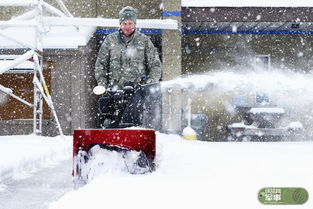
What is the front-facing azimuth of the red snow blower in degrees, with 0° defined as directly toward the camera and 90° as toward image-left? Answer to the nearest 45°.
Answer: approximately 0°

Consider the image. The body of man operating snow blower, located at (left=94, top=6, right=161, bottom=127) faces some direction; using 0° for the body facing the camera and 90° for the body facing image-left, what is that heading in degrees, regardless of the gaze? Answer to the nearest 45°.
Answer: approximately 0°

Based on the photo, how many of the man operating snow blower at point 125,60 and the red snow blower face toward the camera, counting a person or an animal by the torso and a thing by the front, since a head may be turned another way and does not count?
2

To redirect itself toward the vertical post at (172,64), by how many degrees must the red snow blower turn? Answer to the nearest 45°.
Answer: approximately 180°
